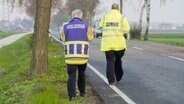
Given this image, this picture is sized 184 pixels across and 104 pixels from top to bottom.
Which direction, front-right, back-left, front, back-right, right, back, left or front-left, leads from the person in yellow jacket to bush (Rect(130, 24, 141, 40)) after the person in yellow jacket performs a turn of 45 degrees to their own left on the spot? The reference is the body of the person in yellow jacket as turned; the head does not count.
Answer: front-right

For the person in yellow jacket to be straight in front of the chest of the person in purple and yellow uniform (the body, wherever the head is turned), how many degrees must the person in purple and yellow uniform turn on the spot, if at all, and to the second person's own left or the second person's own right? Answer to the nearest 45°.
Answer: approximately 45° to the second person's own right

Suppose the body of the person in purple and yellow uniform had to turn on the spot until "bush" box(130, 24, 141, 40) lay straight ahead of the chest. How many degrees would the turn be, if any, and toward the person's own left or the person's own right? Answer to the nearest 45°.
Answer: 0° — they already face it

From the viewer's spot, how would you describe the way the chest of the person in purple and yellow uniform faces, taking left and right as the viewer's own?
facing away from the viewer

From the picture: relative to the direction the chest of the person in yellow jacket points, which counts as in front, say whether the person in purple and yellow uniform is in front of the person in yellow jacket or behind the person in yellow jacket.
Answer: behind

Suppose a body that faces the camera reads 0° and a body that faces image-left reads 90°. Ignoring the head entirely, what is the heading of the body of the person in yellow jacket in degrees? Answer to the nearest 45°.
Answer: approximately 180°

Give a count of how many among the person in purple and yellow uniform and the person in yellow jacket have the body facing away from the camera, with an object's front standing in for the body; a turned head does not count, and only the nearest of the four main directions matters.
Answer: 2
